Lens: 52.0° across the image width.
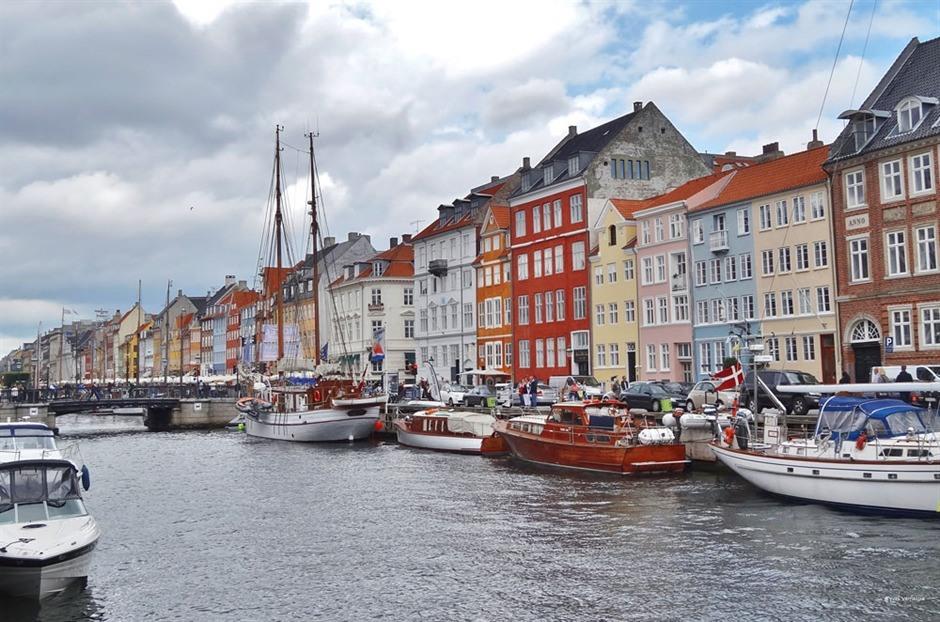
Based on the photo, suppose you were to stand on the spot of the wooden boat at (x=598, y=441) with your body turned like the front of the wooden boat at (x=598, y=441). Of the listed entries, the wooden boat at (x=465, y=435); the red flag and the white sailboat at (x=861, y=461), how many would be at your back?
2

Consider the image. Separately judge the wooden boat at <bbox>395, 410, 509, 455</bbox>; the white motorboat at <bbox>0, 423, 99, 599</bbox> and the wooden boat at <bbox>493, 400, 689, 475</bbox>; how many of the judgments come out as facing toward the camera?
1

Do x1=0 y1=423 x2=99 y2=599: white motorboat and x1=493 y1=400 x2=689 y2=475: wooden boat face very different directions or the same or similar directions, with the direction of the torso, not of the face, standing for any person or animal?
very different directions

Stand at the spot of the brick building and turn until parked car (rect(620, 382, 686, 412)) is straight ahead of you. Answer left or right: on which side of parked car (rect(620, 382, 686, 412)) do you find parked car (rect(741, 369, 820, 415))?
left

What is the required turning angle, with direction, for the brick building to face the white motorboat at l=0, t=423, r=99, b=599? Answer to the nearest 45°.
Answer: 0° — it already faces it

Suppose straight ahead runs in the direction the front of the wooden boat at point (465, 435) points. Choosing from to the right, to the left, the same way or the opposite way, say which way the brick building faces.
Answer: to the left

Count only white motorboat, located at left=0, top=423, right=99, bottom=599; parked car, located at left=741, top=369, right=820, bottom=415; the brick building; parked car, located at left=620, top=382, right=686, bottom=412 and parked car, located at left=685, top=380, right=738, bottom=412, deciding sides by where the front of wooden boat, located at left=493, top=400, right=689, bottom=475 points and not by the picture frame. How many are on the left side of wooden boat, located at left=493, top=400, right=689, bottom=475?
1

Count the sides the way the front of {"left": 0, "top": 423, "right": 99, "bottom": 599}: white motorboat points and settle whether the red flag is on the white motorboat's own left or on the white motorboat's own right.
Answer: on the white motorboat's own left

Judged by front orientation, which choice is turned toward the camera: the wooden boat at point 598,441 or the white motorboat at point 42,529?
the white motorboat

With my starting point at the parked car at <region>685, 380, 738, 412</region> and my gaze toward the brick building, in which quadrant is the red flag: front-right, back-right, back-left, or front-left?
back-right

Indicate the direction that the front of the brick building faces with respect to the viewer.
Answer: facing the viewer and to the left of the viewer

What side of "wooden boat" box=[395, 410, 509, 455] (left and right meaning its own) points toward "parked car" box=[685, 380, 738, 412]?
back

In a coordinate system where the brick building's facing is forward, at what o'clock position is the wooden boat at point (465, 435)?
The wooden boat is roughly at 1 o'clock from the brick building.

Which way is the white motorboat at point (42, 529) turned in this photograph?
toward the camera

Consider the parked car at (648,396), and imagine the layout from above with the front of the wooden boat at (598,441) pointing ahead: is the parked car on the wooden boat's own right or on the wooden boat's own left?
on the wooden boat's own right

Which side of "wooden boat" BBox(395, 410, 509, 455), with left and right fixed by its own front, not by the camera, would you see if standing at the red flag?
back

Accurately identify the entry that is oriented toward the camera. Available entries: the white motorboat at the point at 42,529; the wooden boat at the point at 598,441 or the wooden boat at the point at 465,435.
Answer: the white motorboat
